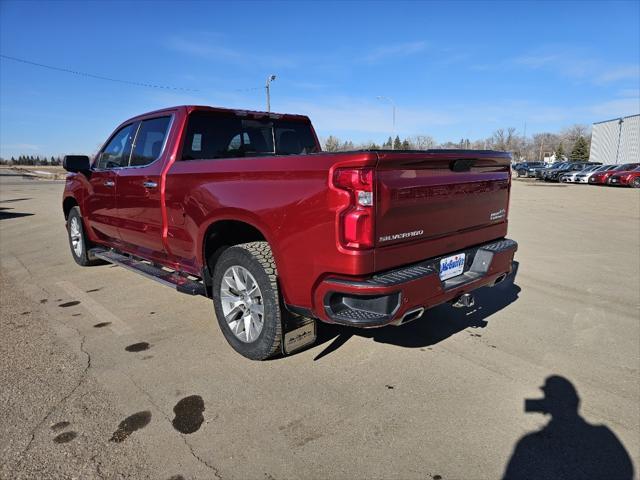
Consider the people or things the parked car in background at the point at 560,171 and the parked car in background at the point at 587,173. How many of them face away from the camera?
0

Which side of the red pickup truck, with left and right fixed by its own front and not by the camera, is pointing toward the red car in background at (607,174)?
right

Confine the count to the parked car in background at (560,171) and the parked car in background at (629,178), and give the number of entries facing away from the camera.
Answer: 0

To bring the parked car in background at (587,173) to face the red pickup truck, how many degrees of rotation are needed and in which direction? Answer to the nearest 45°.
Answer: approximately 45° to its left

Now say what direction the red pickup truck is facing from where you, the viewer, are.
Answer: facing away from the viewer and to the left of the viewer

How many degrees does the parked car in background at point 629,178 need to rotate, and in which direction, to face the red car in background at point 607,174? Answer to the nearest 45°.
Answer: approximately 90° to its right

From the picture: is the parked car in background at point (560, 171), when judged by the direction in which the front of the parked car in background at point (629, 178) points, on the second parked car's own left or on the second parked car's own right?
on the second parked car's own right
